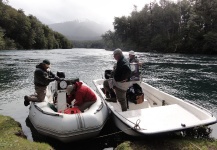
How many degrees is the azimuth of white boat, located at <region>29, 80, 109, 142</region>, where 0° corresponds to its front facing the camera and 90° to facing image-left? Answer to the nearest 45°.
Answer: approximately 0°

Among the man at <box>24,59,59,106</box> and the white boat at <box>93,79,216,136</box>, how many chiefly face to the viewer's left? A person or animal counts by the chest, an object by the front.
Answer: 0

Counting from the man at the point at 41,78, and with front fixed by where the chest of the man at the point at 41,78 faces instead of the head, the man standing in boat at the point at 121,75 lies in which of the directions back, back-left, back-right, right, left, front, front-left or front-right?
front-right

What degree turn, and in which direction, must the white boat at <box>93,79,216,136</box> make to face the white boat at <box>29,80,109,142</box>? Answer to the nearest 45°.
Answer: approximately 135° to its right

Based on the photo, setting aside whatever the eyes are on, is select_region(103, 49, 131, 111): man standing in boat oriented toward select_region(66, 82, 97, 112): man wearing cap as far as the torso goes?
yes

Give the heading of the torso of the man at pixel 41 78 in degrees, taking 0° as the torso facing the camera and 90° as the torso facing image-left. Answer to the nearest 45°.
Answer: approximately 270°

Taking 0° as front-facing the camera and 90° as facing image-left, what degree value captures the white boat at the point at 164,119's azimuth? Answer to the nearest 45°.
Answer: approximately 315°

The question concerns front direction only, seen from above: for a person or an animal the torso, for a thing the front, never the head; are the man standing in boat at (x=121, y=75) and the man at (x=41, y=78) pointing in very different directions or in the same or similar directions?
very different directions
